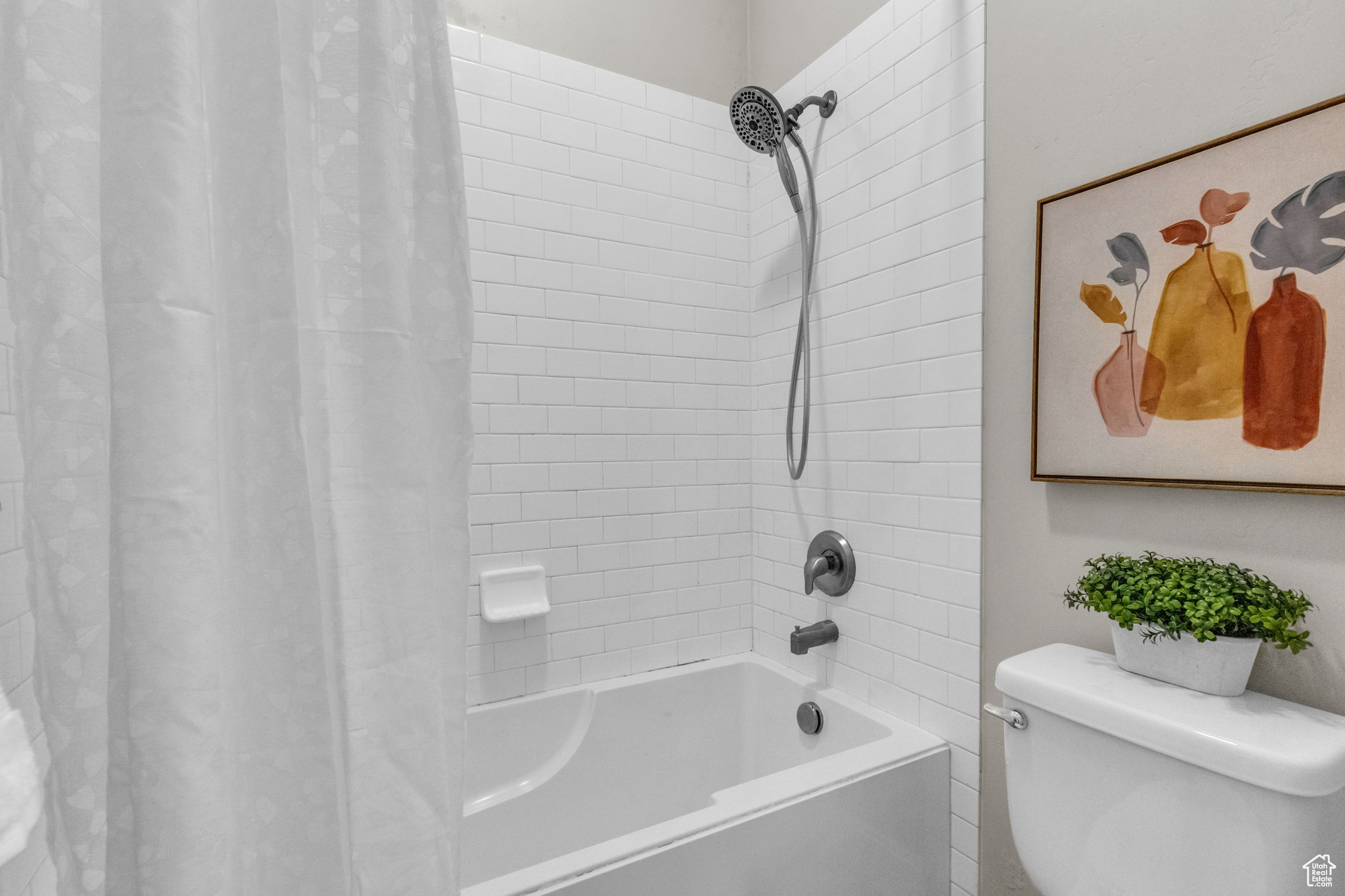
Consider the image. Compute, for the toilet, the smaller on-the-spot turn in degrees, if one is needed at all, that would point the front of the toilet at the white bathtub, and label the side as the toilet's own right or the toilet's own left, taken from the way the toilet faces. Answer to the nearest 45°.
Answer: approximately 45° to the toilet's own right

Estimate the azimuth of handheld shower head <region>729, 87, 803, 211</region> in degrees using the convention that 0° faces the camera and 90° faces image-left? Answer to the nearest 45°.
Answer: approximately 45°

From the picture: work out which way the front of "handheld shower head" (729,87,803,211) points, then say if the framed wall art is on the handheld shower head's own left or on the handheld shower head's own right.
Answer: on the handheld shower head's own left

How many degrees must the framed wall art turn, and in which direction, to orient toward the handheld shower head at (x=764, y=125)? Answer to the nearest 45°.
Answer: approximately 45° to its right

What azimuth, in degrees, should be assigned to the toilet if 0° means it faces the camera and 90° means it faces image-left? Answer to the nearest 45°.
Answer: approximately 45°
